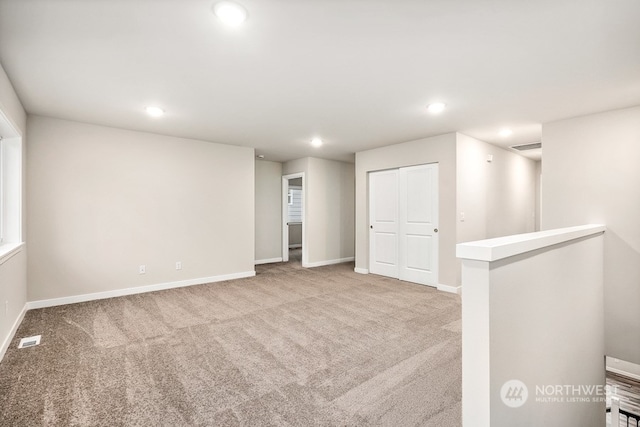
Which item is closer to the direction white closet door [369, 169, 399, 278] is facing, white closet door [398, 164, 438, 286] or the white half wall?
the white half wall

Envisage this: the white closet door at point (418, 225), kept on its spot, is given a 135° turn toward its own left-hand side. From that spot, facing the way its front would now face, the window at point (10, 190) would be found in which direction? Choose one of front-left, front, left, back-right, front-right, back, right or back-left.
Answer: back-right

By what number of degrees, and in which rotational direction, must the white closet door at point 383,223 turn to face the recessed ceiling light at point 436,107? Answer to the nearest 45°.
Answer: approximately 45° to its left

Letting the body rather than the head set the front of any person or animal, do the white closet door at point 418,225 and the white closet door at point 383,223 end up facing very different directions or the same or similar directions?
same or similar directions

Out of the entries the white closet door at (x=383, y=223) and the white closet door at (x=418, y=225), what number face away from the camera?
0

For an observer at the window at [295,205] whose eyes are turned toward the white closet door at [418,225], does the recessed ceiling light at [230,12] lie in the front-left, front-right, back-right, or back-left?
front-right

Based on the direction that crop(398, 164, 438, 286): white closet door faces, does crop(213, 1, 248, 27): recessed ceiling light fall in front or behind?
in front

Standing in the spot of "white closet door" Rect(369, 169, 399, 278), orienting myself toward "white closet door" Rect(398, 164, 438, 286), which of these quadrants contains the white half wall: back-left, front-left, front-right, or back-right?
front-right

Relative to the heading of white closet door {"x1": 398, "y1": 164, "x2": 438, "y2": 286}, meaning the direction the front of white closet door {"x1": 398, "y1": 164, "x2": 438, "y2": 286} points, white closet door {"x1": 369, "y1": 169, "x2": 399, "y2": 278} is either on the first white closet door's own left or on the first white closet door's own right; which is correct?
on the first white closet door's own right

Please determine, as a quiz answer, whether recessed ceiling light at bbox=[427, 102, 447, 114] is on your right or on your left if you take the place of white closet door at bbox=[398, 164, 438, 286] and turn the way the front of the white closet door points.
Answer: on your left

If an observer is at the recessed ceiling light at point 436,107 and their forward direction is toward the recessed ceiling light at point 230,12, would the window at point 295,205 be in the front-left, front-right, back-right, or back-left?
back-right

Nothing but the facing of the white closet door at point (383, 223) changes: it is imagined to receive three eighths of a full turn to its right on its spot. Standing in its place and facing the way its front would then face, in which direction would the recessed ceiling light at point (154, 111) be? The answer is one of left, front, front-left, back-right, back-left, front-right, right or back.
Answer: back-left

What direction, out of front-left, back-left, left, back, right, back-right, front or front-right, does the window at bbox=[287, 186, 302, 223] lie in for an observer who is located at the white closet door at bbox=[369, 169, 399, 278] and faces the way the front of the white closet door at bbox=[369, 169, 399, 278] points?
right

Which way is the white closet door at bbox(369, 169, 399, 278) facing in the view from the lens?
facing the viewer and to the left of the viewer
